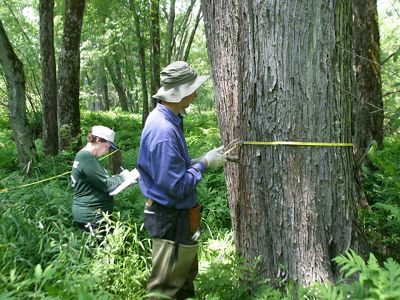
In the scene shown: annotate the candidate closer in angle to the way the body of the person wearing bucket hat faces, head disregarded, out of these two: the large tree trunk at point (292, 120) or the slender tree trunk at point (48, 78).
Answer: the large tree trunk

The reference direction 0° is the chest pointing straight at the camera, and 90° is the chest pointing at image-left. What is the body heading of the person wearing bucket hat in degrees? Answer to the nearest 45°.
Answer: approximately 270°

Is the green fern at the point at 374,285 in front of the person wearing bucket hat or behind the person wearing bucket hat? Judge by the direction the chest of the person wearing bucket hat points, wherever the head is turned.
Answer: in front

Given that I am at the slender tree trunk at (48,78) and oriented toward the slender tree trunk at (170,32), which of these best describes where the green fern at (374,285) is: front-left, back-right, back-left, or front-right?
back-right

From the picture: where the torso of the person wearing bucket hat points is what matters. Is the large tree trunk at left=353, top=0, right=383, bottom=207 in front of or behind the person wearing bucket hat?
in front

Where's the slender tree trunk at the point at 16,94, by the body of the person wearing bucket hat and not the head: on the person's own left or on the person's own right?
on the person's own left

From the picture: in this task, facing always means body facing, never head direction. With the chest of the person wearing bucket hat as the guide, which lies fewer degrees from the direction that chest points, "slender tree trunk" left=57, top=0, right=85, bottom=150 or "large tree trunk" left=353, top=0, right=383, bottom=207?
the large tree trunk

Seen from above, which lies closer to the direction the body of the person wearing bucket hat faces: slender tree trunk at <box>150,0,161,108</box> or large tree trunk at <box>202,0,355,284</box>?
the large tree trunk

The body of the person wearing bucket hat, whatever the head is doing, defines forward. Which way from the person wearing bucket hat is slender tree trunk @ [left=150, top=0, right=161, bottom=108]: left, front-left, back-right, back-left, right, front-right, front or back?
left

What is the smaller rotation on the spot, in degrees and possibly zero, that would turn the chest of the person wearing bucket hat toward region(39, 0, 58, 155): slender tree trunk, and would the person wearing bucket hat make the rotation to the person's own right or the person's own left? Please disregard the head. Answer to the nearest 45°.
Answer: approximately 135° to the person's own left

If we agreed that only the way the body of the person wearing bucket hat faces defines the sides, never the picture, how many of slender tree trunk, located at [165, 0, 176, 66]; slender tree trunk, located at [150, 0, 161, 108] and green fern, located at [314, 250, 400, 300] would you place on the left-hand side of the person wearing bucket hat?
2
